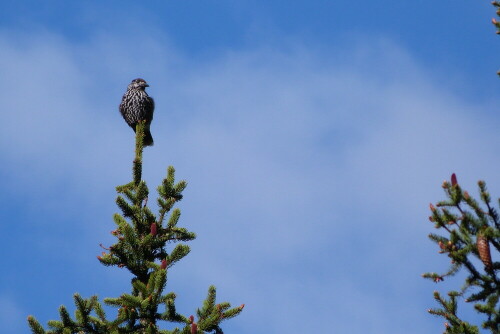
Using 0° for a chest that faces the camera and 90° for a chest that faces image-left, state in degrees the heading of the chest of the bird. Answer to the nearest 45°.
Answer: approximately 45°
